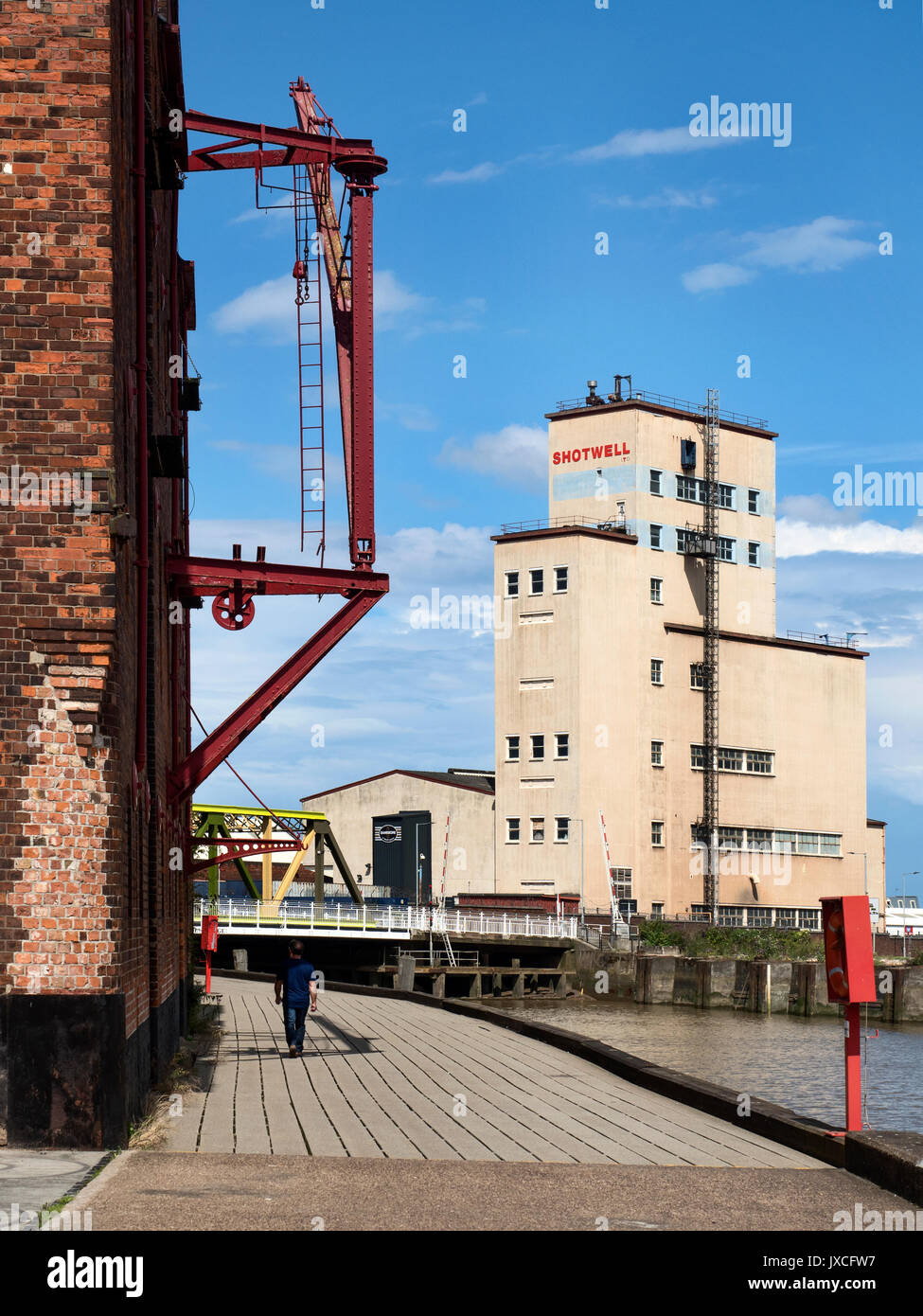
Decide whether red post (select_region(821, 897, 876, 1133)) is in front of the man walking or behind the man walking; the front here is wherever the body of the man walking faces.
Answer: behind

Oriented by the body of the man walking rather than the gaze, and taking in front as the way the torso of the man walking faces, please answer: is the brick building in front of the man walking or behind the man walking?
behind

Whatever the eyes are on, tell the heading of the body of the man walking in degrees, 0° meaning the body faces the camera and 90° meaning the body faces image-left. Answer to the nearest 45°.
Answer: approximately 180°
